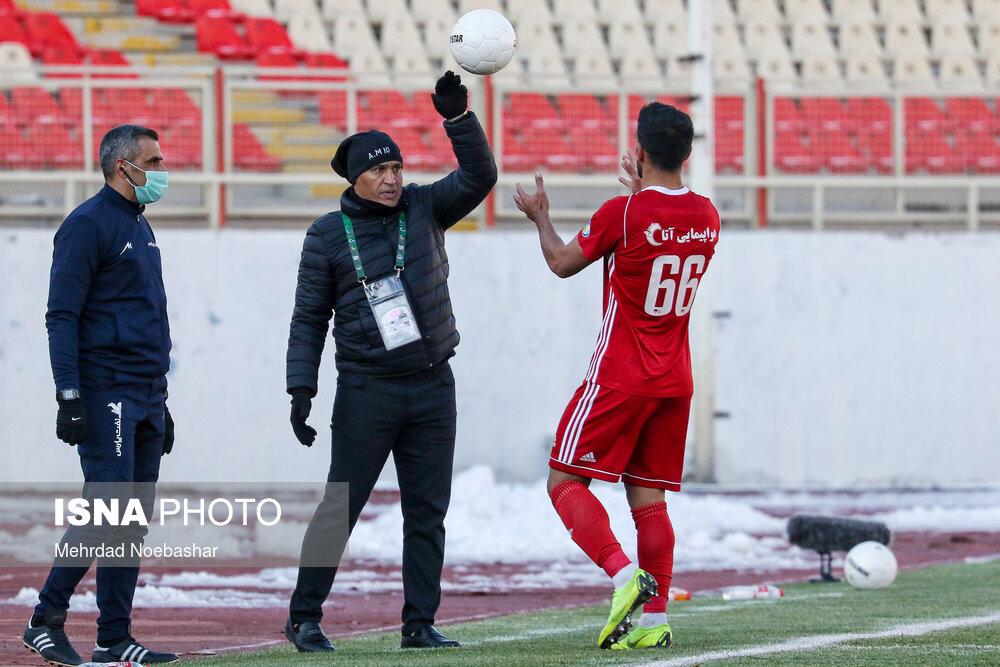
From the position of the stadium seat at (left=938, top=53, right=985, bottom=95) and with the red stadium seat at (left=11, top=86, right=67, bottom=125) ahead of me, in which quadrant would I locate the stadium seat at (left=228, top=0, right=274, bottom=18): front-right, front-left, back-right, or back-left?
front-right

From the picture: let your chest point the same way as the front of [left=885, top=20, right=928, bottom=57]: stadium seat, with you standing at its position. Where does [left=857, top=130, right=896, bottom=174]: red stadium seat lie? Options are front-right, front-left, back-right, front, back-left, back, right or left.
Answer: front

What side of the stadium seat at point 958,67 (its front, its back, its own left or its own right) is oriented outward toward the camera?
front

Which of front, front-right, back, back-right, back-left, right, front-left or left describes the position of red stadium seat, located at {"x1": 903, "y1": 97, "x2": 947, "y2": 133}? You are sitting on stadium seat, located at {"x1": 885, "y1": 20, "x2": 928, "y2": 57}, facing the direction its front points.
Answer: front

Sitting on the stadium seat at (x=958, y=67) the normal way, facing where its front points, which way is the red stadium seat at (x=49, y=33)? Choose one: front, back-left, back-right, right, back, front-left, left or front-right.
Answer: front-right

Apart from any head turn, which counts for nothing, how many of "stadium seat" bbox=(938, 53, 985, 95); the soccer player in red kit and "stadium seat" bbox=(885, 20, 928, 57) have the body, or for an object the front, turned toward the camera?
2

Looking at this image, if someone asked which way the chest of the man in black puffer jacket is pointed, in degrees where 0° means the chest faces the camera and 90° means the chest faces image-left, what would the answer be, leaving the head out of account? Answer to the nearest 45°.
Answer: approximately 315°

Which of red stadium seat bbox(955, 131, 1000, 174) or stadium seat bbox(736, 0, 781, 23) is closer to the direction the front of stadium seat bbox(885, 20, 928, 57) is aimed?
the red stadium seat

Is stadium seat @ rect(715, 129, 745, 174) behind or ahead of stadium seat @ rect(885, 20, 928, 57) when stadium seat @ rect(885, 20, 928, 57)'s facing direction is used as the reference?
ahead

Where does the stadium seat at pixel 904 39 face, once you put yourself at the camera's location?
facing the viewer

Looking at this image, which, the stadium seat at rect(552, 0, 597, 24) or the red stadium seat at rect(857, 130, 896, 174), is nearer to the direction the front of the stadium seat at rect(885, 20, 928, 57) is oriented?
the red stadium seat

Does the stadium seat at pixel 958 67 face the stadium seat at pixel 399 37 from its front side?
no

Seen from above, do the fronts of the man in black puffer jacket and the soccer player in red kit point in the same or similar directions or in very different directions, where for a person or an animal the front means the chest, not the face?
very different directions

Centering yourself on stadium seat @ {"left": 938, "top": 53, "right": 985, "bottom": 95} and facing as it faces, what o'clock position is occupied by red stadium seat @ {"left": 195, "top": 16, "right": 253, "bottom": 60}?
The red stadium seat is roughly at 2 o'clock from the stadium seat.

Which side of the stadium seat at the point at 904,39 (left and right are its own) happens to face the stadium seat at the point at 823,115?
front

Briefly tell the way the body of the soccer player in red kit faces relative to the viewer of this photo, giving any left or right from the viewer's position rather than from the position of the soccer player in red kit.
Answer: facing away from the viewer and to the left of the viewer

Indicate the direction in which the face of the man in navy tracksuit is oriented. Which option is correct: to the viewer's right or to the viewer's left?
to the viewer's right

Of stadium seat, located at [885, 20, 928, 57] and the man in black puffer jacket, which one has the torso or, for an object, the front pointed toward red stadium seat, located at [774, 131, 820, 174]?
the stadium seat

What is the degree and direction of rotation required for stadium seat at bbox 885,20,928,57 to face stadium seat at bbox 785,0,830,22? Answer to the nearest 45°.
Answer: approximately 90° to its right
